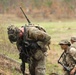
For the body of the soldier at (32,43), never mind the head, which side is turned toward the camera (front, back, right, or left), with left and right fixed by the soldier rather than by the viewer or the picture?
left

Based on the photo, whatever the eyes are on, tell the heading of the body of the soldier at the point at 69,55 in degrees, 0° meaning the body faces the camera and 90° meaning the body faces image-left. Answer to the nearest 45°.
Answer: approximately 45°

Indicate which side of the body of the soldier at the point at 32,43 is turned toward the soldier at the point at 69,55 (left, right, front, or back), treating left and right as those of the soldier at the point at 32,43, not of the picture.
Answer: back
